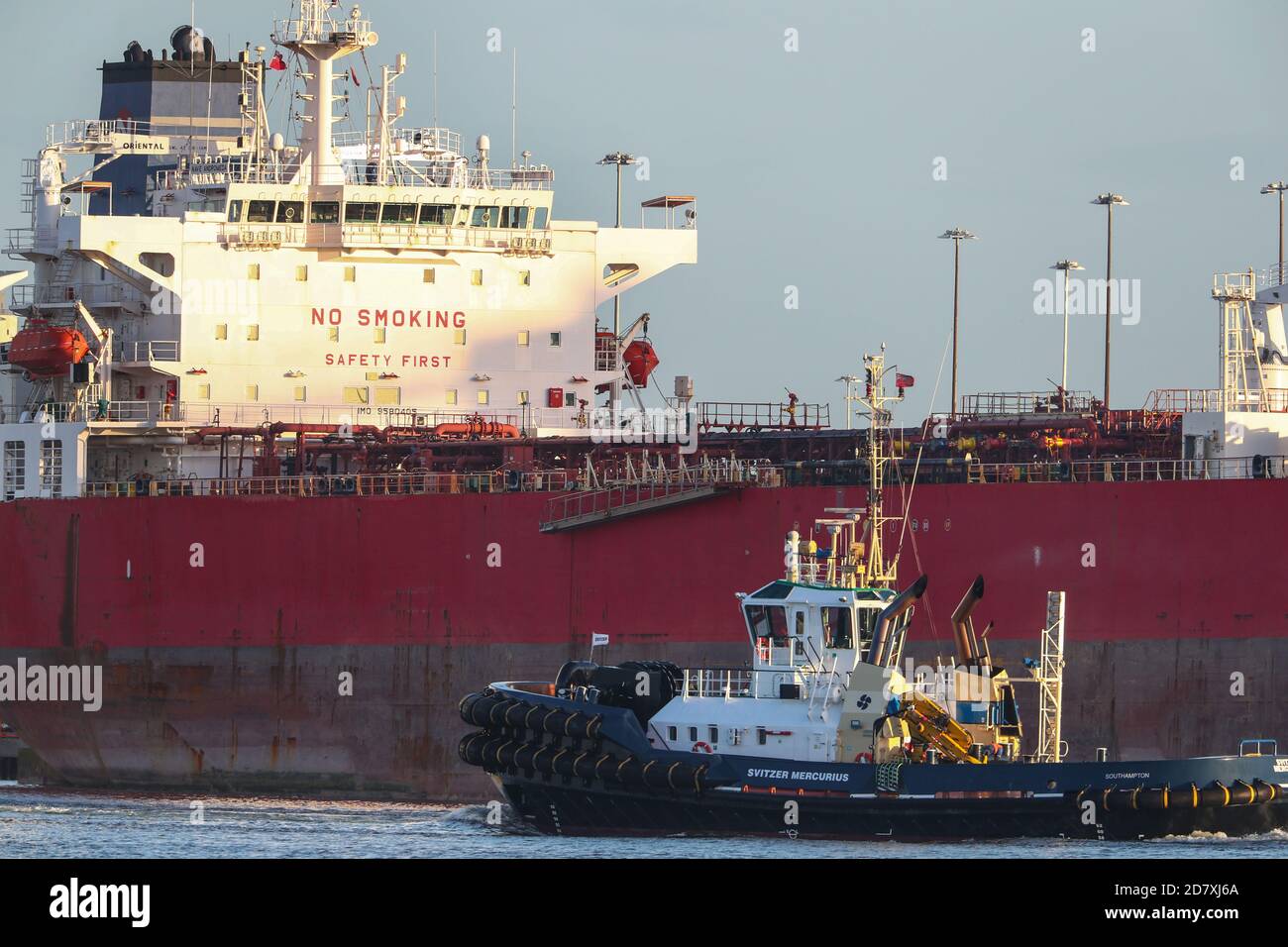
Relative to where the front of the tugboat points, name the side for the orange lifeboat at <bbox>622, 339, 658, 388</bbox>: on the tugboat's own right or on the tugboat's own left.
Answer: on the tugboat's own right

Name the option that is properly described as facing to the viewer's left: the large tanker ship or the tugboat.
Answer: the tugboat

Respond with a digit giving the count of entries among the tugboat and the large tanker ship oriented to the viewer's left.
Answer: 1

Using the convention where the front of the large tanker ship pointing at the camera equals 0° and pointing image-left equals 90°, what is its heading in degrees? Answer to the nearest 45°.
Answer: approximately 315°

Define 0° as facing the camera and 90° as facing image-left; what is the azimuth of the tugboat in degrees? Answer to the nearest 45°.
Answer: approximately 90°
